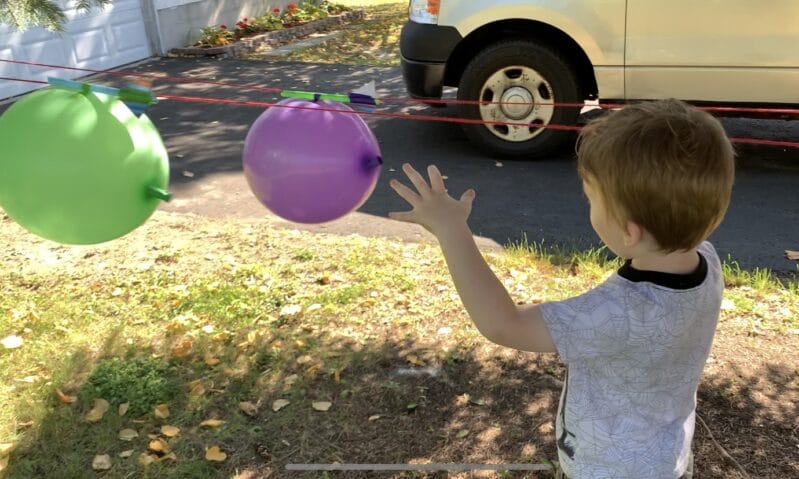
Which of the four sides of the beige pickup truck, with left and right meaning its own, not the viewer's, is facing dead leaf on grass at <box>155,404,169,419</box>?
left

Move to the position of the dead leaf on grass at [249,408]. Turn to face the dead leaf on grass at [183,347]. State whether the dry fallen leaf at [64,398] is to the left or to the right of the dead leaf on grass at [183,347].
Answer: left

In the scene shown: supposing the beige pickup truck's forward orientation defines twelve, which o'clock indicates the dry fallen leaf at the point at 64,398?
The dry fallen leaf is roughly at 10 o'clock from the beige pickup truck.

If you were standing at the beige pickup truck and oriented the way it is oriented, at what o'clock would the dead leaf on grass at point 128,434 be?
The dead leaf on grass is roughly at 10 o'clock from the beige pickup truck.

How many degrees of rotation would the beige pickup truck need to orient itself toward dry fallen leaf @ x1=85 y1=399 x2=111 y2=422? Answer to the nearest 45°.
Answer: approximately 45° to its left

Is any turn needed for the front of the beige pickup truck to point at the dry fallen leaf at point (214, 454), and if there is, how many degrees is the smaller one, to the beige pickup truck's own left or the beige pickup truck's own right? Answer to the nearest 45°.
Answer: approximately 90° to the beige pickup truck's own left

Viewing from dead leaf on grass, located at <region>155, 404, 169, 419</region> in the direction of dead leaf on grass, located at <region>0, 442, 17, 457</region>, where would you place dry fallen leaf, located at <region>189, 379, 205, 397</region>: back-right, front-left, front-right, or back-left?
back-right

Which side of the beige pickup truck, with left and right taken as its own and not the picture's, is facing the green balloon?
left

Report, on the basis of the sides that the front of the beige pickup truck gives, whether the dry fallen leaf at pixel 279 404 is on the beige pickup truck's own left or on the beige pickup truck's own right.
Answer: on the beige pickup truck's own left

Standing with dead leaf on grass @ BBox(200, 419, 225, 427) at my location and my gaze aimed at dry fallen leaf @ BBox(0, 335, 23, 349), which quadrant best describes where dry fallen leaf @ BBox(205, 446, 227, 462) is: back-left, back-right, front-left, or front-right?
back-left

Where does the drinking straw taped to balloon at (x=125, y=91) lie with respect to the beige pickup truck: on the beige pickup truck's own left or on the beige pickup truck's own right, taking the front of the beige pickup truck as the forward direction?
on the beige pickup truck's own left

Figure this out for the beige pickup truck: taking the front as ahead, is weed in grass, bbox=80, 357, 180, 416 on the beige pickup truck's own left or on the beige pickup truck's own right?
on the beige pickup truck's own left

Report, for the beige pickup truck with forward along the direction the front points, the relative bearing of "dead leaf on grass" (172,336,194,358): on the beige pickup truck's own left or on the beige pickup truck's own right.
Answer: on the beige pickup truck's own left

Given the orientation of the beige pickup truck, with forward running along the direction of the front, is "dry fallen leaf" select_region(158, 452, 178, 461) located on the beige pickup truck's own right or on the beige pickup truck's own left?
on the beige pickup truck's own left

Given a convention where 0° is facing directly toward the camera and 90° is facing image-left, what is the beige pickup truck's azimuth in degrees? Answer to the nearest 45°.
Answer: approximately 90°
